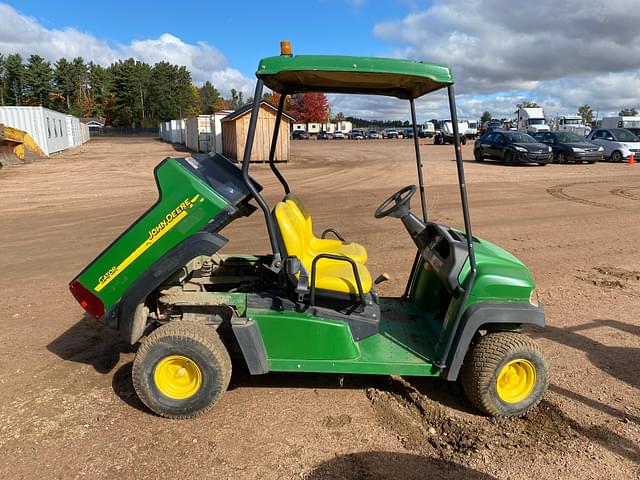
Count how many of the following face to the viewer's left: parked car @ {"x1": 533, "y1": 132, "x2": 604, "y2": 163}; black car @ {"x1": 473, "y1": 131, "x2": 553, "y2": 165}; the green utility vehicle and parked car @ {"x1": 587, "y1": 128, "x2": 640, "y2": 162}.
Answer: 0

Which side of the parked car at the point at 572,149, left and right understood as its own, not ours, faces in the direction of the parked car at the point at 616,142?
left

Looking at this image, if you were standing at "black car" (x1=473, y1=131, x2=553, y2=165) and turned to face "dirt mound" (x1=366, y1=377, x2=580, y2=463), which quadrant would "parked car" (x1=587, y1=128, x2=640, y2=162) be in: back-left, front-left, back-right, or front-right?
back-left

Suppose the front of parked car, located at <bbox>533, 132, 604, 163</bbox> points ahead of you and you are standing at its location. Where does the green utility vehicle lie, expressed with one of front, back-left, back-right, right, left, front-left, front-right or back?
front-right

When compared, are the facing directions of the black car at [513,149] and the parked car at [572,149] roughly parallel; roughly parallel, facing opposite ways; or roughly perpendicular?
roughly parallel

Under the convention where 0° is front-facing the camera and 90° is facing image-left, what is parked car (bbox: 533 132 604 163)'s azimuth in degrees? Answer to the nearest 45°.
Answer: approximately 315°

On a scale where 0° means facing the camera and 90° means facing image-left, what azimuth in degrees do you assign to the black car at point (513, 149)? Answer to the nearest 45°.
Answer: approximately 315°

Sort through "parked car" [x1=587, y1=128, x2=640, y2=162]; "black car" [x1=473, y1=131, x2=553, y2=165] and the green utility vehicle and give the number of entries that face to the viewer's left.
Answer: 0

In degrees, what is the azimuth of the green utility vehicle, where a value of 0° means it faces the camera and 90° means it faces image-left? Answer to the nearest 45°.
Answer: approximately 270°

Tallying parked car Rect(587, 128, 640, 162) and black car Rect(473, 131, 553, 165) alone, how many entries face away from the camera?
0

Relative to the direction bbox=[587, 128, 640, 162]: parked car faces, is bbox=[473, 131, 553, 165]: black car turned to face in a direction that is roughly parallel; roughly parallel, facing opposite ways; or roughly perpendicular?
roughly parallel

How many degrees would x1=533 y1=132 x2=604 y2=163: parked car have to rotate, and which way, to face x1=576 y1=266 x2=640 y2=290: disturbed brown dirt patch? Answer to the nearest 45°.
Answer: approximately 45° to its right

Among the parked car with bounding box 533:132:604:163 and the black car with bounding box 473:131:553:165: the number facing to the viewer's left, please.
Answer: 0

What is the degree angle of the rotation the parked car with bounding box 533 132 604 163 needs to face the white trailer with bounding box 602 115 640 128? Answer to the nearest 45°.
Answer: approximately 135° to its left
